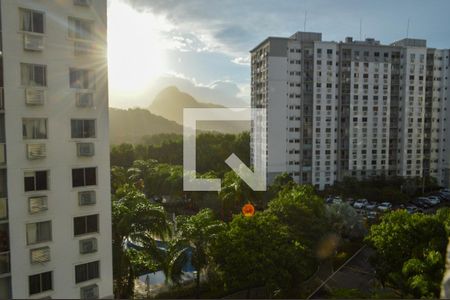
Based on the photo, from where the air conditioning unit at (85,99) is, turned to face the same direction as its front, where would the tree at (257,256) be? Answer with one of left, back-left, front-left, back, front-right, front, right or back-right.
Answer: left

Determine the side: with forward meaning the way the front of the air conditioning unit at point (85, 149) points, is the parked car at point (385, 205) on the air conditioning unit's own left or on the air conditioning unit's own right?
on the air conditioning unit's own left

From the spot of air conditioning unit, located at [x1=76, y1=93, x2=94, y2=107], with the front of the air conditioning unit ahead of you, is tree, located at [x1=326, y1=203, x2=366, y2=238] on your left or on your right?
on your left

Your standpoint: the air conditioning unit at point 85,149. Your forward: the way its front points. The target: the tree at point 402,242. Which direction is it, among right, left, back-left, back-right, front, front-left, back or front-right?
left

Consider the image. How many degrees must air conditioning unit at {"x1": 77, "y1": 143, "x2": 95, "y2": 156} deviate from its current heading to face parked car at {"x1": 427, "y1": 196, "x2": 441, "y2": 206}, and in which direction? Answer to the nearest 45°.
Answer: approximately 135° to its left

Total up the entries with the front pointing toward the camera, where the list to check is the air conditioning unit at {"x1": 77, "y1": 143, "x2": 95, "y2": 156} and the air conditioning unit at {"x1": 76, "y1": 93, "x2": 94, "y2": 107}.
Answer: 2

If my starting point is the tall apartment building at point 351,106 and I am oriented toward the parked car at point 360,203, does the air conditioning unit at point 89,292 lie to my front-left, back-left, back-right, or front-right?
front-right

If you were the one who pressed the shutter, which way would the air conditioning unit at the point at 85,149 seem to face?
facing the viewer

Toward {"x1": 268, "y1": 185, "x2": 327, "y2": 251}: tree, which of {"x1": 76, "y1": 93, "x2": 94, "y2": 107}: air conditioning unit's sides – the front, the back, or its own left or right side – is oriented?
left

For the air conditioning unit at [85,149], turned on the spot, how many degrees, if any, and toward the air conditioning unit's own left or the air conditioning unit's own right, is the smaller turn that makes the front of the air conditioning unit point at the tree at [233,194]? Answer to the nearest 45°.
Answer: approximately 135° to the air conditioning unit's own left

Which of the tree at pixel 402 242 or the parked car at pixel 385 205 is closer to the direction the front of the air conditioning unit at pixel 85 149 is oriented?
the tree
